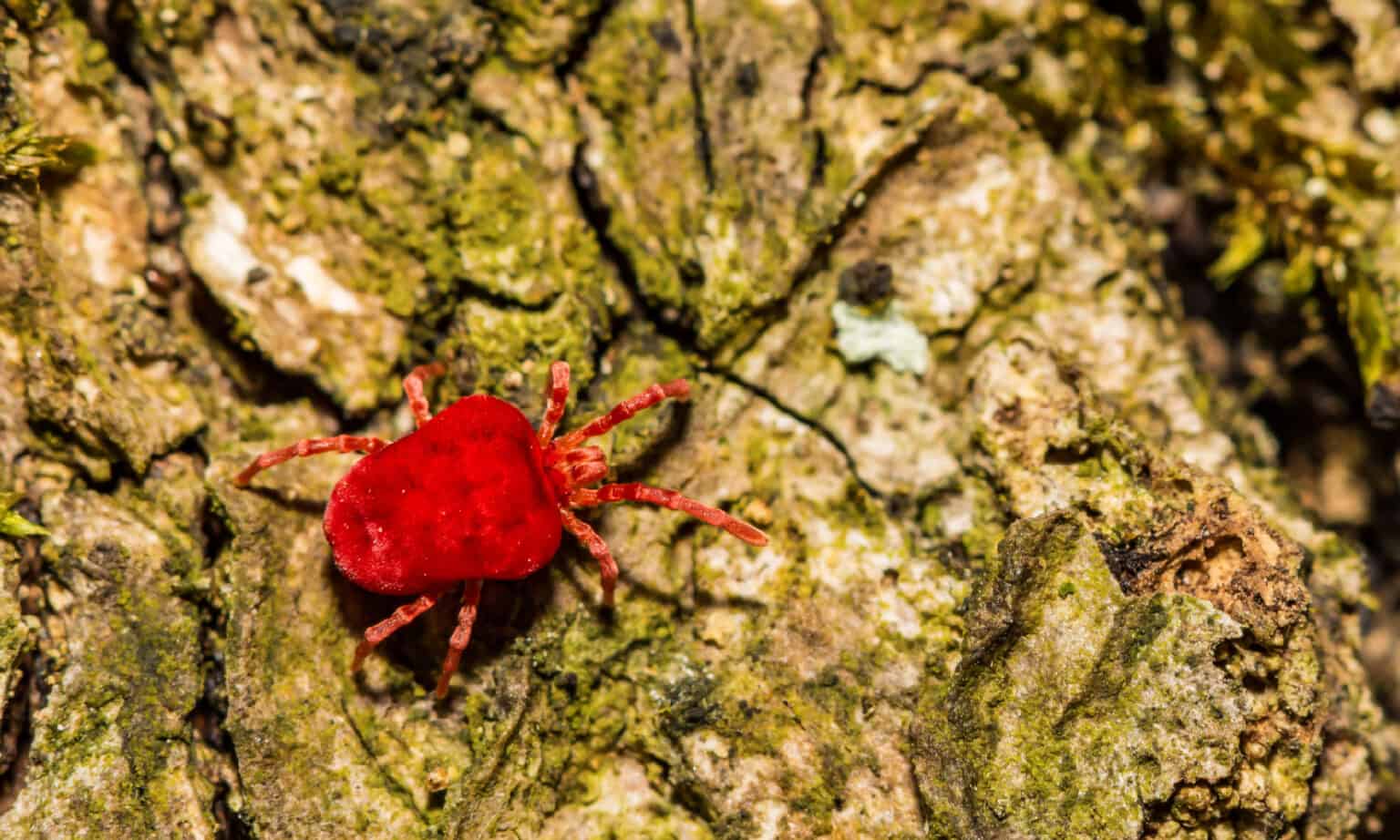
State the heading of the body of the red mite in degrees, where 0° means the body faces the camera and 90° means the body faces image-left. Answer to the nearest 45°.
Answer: approximately 270°
